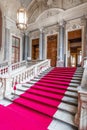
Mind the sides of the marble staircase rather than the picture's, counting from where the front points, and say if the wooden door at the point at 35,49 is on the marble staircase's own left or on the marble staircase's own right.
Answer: on the marble staircase's own right

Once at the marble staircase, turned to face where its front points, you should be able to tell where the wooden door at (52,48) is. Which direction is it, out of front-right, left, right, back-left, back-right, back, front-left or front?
back-right

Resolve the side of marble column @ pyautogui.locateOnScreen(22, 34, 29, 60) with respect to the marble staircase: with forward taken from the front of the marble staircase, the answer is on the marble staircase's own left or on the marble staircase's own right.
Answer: on the marble staircase's own right

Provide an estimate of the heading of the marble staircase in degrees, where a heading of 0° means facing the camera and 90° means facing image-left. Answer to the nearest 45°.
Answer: approximately 45°
